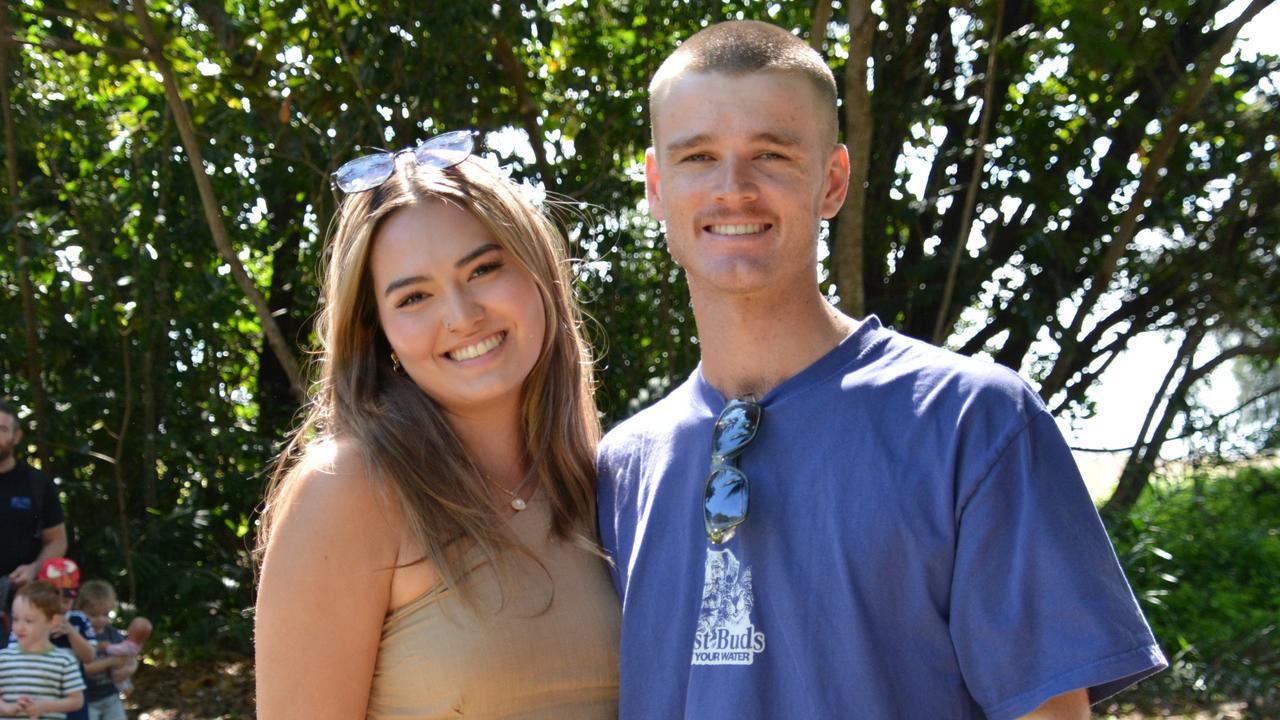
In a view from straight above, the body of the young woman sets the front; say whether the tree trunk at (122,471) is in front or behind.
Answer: behind

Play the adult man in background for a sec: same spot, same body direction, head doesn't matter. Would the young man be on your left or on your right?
on your left

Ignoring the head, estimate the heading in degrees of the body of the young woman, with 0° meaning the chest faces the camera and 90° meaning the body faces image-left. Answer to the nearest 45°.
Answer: approximately 315°

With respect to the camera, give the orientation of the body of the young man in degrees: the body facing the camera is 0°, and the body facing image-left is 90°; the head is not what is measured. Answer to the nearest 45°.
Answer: approximately 45°
